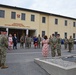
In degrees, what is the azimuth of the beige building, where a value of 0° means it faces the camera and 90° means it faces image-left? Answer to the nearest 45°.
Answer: approximately 315°
